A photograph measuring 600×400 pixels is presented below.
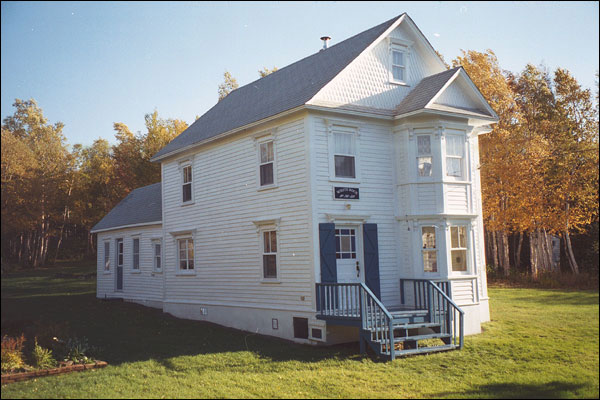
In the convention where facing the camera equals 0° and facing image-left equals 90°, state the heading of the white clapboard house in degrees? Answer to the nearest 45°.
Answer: approximately 315°

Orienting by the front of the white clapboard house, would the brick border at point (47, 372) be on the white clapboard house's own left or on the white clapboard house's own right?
on the white clapboard house's own right

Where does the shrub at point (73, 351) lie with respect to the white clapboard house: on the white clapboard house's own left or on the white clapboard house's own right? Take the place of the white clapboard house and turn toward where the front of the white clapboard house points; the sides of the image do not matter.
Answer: on the white clapboard house's own right

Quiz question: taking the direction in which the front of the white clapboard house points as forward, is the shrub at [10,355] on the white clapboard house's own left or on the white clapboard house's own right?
on the white clapboard house's own right

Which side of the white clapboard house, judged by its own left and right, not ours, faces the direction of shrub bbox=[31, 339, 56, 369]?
right

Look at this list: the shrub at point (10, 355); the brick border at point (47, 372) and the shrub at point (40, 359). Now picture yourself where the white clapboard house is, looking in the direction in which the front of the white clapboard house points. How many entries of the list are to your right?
3
